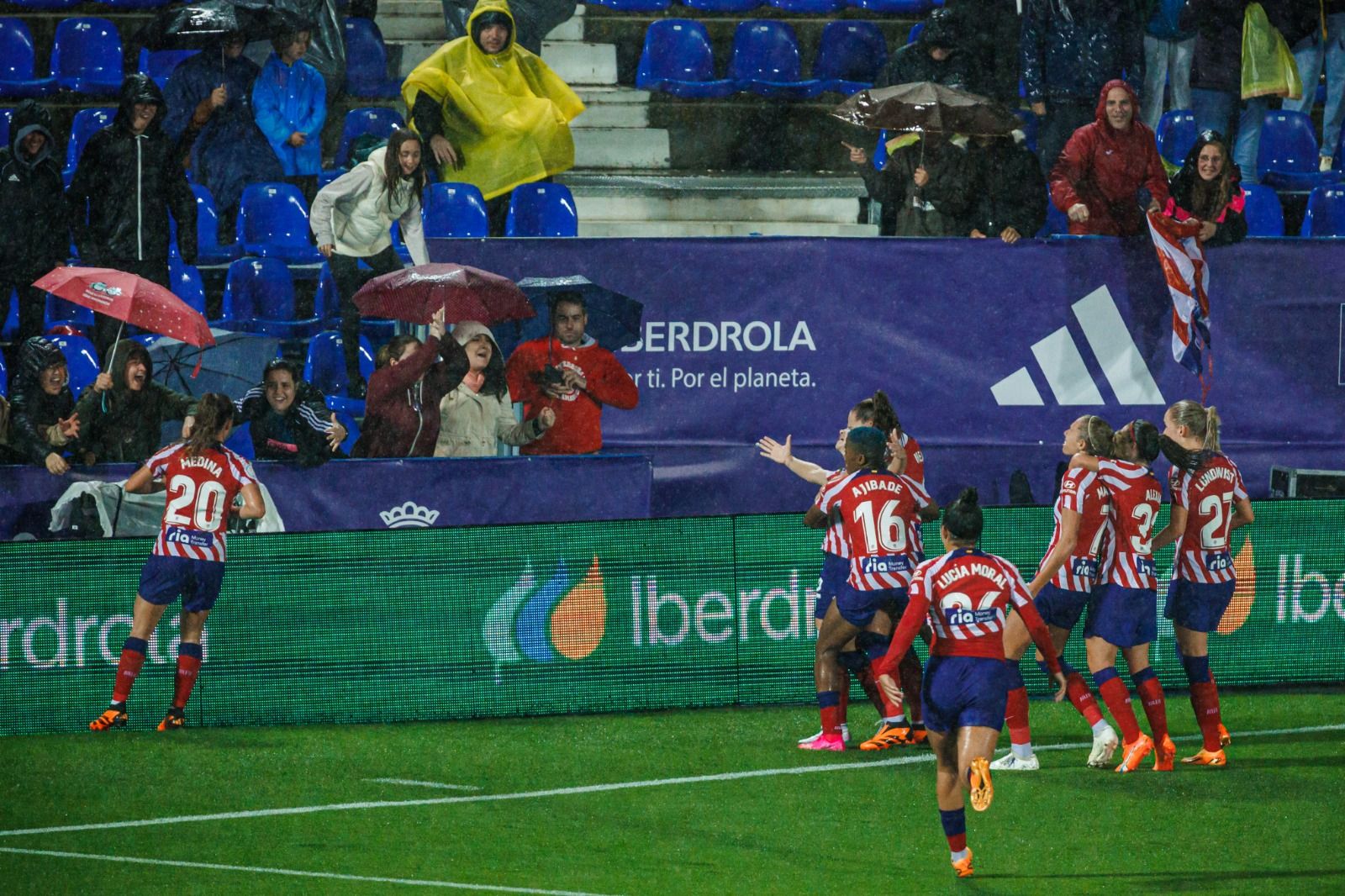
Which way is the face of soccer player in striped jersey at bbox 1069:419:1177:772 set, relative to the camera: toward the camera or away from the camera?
away from the camera

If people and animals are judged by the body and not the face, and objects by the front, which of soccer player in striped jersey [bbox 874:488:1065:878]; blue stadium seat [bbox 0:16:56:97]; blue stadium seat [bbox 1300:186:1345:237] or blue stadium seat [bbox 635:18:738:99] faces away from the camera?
the soccer player in striped jersey

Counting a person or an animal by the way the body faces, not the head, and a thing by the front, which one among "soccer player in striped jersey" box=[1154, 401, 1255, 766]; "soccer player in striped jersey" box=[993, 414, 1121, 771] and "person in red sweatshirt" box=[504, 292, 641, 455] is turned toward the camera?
the person in red sweatshirt

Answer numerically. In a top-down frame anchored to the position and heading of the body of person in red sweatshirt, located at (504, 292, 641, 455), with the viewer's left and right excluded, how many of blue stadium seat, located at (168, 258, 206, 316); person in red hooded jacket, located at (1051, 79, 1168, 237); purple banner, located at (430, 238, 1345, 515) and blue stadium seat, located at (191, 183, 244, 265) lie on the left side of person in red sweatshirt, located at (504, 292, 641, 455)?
2

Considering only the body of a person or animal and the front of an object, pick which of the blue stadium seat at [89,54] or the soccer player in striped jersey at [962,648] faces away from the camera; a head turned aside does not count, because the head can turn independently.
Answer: the soccer player in striped jersey

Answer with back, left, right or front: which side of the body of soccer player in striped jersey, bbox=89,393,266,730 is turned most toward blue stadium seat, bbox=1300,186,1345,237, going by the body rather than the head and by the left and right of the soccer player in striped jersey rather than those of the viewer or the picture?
right

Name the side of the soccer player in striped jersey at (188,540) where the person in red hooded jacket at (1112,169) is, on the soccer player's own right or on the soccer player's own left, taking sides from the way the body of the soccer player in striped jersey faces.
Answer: on the soccer player's own right

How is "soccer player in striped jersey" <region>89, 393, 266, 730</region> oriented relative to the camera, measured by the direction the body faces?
away from the camera

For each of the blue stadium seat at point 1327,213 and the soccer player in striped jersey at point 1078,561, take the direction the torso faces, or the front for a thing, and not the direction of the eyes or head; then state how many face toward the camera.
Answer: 1

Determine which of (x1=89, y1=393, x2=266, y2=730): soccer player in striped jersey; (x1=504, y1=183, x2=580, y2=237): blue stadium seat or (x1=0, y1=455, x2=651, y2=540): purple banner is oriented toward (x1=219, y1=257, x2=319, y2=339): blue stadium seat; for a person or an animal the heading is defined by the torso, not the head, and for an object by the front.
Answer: the soccer player in striped jersey

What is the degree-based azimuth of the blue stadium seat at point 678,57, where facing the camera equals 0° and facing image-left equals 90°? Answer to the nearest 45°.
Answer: approximately 315°

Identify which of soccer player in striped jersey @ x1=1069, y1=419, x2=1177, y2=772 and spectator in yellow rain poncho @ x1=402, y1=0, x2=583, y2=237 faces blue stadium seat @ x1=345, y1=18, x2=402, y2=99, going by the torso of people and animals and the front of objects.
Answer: the soccer player in striped jersey
